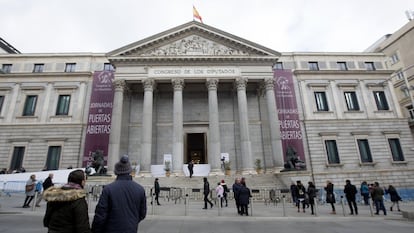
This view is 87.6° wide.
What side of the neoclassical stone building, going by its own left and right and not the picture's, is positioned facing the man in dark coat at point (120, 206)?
front

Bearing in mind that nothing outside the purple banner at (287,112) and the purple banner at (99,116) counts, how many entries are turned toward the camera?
2

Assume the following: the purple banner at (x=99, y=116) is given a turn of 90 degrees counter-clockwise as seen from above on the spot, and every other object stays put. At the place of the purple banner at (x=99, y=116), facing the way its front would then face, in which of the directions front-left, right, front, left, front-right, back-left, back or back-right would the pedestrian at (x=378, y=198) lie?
front-right

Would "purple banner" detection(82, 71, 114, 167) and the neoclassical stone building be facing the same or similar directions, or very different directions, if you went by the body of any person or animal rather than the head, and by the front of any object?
same or similar directions

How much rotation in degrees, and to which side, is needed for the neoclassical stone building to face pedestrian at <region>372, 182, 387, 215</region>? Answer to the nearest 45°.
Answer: approximately 45° to its left

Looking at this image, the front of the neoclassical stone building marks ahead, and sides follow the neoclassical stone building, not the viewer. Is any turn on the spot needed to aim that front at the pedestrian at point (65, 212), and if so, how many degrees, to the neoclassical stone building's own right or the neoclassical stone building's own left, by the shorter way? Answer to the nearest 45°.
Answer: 0° — it already faces them

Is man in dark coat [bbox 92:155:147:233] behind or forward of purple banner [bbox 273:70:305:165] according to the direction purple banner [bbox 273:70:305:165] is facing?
forward

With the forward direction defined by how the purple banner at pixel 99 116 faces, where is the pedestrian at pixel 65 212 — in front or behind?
in front

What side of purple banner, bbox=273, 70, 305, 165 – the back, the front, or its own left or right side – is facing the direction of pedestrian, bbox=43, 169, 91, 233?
front

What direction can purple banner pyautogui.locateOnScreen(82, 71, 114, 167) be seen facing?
toward the camera

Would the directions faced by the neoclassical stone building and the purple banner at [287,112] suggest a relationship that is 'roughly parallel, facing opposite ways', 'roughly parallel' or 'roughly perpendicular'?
roughly parallel

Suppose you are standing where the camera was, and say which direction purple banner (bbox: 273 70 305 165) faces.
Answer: facing the viewer

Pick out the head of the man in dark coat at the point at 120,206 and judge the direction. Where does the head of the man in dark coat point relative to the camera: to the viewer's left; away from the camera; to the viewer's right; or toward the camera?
away from the camera

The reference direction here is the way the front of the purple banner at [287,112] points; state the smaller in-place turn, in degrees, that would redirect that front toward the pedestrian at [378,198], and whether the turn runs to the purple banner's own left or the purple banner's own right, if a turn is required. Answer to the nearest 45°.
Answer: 0° — it already faces them

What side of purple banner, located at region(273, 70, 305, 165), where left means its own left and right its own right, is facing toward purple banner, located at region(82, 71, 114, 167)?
right
